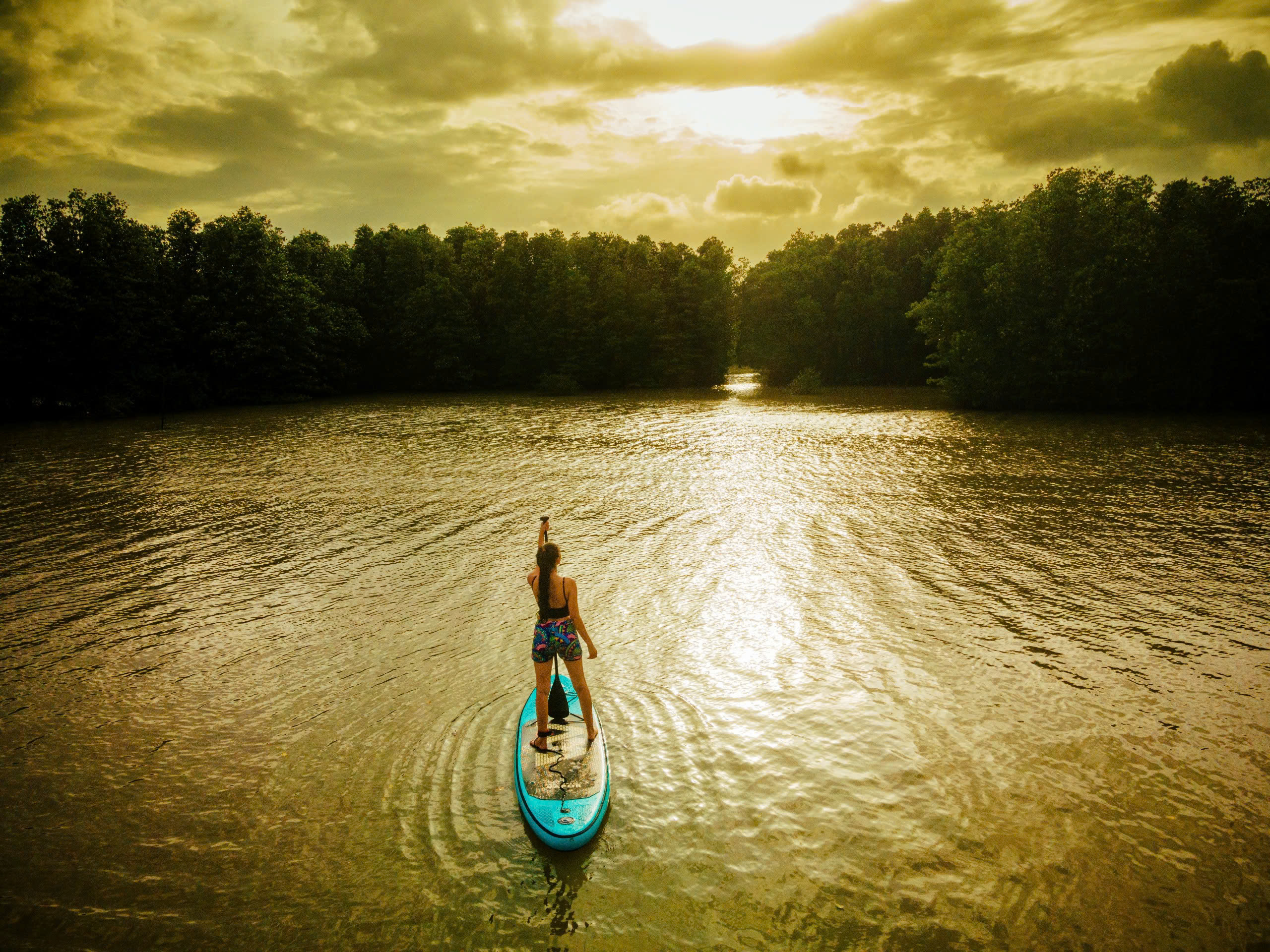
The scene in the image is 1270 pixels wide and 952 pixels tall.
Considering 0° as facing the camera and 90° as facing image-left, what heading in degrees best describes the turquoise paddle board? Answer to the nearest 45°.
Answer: approximately 180°

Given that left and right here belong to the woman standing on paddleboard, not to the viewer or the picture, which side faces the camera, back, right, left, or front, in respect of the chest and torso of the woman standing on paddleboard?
back

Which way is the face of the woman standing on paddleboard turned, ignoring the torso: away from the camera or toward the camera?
away from the camera
